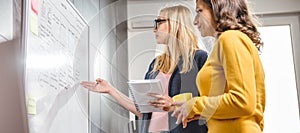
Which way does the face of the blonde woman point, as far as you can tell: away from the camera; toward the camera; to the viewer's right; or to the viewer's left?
to the viewer's left

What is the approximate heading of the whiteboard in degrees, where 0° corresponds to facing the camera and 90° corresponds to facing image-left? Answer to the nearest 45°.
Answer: approximately 315°

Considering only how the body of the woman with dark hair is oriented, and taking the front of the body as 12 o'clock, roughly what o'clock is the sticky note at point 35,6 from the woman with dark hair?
The sticky note is roughly at 11 o'clock from the woman with dark hair.

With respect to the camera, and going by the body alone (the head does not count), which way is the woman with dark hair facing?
to the viewer's left

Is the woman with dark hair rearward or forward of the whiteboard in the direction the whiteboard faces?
forward

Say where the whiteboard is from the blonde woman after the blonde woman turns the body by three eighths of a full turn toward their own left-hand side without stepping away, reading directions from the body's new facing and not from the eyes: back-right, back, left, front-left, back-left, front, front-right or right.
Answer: back

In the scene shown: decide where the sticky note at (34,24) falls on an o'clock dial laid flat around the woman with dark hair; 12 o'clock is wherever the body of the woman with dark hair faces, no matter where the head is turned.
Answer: The sticky note is roughly at 11 o'clock from the woman with dark hair.

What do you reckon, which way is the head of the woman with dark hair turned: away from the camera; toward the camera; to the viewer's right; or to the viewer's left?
to the viewer's left

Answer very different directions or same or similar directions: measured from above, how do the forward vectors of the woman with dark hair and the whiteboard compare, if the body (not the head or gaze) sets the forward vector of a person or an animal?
very different directions

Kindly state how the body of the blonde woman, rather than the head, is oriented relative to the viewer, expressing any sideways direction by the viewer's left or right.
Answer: facing the viewer and to the left of the viewer

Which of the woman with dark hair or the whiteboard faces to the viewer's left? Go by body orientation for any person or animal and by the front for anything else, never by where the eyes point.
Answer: the woman with dark hair

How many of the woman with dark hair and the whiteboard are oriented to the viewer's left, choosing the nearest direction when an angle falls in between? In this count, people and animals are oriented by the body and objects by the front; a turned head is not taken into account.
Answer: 1
